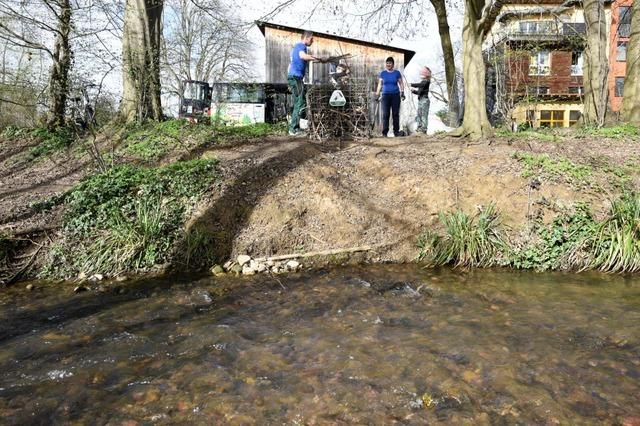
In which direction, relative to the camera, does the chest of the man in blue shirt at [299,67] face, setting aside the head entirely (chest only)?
to the viewer's right

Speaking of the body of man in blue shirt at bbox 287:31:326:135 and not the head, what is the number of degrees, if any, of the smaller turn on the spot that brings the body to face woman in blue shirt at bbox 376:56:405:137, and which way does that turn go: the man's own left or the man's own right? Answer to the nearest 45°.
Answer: approximately 45° to the man's own left

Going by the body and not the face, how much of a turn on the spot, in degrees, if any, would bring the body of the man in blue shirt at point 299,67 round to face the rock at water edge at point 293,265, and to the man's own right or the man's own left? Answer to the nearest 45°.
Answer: approximately 90° to the man's own right

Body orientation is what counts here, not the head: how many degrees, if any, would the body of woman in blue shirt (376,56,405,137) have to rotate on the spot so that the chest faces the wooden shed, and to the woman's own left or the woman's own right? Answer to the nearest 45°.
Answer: approximately 180°

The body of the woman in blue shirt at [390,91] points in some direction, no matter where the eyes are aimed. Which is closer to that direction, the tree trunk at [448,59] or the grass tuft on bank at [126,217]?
the grass tuft on bank

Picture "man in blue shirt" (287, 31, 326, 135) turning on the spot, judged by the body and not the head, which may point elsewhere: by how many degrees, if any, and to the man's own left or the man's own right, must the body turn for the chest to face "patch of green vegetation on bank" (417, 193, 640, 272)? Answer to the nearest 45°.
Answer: approximately 45° to the man's own right

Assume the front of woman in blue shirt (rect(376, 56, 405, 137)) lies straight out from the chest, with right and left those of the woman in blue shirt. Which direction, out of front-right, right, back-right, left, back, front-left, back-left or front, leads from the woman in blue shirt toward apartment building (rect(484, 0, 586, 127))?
back-left

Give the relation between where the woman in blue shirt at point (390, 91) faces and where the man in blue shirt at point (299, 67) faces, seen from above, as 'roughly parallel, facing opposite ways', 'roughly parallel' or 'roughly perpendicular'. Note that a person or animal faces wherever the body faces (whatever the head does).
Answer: roughly perpendicular

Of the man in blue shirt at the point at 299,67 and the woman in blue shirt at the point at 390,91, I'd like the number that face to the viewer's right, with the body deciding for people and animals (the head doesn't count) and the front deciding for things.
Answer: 1

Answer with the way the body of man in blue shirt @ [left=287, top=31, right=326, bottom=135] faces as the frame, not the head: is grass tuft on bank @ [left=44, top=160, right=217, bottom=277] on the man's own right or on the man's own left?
on the man's own right
